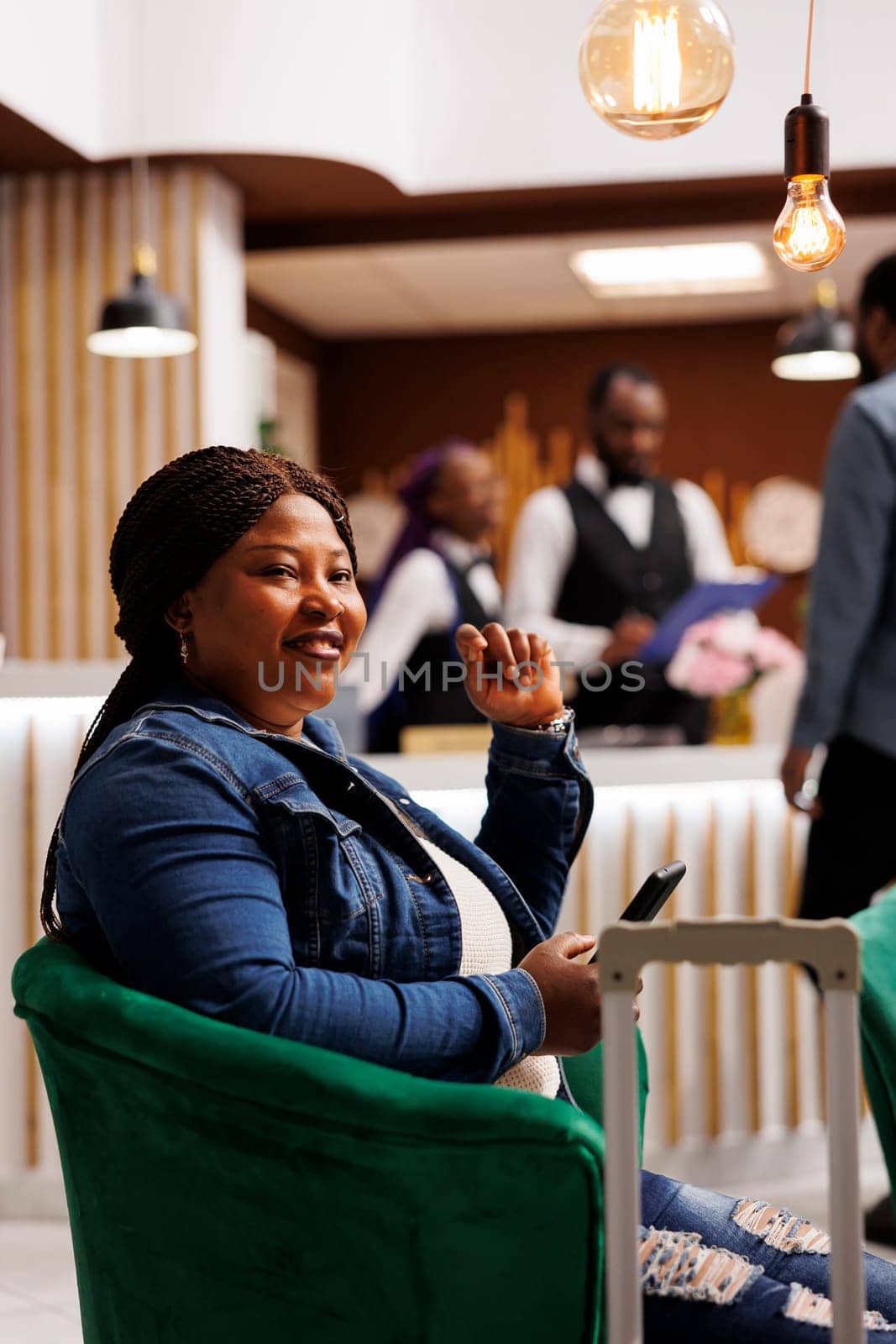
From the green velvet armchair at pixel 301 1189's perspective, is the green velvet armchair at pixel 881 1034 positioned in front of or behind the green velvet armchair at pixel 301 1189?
in front

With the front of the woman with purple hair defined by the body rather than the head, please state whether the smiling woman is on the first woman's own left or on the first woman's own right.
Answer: on the first woman's own right

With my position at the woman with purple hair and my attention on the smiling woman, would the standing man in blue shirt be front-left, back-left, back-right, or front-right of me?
front-left

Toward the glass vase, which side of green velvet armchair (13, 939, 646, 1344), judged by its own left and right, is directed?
left

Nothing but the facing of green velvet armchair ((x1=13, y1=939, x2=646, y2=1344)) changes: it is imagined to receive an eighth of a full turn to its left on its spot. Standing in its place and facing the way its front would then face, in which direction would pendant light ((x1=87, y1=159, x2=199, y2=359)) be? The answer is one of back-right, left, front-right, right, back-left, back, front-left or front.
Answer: front-left

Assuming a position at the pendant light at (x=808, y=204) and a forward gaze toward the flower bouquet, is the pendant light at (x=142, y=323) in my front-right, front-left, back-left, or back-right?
front-left

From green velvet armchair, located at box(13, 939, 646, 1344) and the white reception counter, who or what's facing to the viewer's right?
the green velvet armchair

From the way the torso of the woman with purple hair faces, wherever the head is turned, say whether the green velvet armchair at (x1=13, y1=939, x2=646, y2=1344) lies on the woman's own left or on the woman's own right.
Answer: on the woman's own right

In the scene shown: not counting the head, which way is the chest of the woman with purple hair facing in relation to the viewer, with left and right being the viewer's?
facing the viewer and to the right of the viewer

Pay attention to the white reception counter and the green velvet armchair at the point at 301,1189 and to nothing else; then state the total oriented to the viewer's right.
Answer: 1

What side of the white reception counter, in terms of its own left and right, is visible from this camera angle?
front

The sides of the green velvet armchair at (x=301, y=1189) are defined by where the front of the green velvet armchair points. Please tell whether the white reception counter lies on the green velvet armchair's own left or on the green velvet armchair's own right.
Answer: on the green velvet armchair's own left

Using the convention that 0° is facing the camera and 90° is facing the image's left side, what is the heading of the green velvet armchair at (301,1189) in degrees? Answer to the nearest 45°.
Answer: approximately 270°

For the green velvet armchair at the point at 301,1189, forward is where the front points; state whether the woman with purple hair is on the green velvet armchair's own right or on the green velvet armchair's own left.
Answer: on the green velvet armchair's own left
